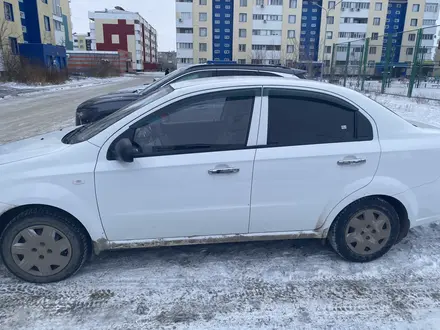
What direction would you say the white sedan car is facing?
to the viewer's left

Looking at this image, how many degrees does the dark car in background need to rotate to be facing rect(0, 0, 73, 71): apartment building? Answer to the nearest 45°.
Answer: approximately 45° to its right

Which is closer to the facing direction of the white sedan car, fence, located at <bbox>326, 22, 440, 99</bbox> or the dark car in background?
the dark car in background

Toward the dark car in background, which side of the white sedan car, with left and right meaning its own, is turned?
right

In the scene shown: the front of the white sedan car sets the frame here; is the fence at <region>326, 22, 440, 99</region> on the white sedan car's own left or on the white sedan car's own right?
on the white sedan car's own right

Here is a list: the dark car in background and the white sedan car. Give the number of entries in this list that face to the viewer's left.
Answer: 2

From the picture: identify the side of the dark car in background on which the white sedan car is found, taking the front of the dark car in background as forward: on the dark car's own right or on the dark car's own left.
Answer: on the dark car's own left

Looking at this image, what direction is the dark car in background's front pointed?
to the viewer's left

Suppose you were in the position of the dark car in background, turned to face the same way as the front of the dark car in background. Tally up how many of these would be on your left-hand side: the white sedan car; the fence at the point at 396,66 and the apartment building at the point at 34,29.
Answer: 1

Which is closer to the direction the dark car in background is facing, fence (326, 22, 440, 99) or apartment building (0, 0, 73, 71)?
the apartment building
